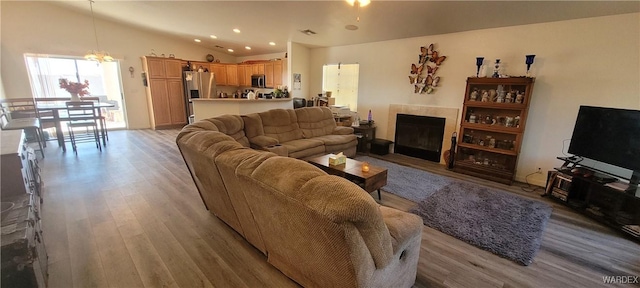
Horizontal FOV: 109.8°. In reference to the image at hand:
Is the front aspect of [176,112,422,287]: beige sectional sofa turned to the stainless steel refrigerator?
no

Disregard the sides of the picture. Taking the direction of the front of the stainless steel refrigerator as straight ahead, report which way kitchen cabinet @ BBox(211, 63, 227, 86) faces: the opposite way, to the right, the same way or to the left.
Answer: the same way

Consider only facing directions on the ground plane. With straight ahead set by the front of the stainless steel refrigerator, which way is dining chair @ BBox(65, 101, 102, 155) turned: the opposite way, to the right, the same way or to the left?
the opposite way

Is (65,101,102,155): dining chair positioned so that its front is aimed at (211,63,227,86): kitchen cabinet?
no

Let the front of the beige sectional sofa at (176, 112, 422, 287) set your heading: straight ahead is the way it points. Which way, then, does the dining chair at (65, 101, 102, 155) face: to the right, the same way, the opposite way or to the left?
to the left

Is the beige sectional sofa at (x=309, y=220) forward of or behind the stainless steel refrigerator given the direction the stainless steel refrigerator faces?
forward

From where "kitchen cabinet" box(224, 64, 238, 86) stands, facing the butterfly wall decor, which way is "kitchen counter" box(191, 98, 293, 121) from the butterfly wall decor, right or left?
right

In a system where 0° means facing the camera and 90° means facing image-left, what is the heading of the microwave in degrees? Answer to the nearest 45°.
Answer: approximately 0°

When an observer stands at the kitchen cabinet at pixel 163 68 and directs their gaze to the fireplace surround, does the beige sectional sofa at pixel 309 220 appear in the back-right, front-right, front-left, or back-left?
front-right

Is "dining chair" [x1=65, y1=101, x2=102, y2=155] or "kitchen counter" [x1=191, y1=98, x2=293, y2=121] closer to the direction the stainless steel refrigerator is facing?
the kitchen counter

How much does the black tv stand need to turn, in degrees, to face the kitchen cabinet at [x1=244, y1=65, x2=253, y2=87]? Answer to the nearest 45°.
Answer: approximately 45° to its right

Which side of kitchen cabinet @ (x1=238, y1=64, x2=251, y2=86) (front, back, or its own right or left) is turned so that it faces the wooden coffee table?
front

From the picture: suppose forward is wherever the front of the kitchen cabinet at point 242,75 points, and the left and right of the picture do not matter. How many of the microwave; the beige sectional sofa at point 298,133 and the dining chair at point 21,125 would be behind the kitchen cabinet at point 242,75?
0

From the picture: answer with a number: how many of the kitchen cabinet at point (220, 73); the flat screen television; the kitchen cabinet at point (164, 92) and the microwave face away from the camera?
0

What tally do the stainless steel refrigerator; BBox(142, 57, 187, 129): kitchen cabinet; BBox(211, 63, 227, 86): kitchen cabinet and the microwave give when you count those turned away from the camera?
0

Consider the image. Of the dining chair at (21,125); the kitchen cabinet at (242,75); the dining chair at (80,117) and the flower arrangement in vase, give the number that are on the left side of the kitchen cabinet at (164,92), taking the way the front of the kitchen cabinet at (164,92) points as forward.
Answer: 1

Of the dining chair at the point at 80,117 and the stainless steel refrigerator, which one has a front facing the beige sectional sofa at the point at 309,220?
the stainless steel refrigerator

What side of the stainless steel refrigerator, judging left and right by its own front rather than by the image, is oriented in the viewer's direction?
front

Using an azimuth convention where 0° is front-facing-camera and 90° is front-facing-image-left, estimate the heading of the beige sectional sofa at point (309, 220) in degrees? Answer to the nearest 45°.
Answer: approximately 225°

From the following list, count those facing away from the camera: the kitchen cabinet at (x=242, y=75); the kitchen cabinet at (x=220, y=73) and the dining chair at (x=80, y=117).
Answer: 1

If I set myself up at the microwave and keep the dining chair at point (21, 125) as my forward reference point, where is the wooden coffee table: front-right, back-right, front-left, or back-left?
front-left
